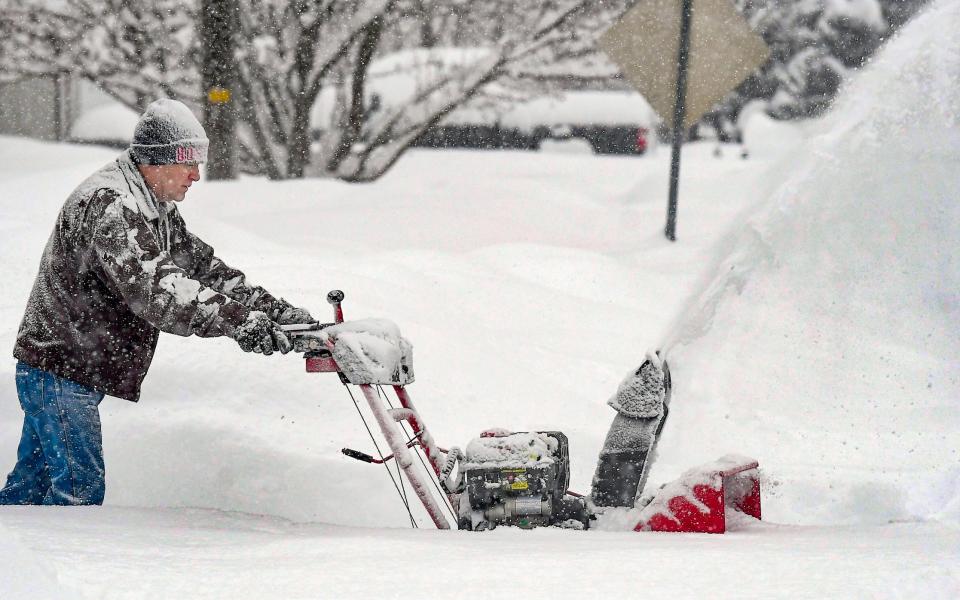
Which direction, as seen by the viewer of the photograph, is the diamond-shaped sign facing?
facing away from the viewer

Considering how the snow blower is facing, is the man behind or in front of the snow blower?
behind

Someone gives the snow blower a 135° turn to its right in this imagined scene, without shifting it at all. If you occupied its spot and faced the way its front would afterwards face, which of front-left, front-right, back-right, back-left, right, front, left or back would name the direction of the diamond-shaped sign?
back-right

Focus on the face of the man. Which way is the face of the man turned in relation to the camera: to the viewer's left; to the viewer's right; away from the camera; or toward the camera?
to the viewer's right

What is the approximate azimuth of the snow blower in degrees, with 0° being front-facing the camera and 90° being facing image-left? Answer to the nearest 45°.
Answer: approximately 270°

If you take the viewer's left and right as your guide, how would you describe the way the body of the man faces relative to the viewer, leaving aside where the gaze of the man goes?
facing to the right of the viewer

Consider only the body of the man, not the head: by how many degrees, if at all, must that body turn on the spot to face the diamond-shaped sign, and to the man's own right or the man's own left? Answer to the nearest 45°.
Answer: approximately 45° to the man's own left

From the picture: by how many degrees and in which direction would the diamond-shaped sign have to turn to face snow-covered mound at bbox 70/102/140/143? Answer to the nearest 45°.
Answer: approximately 45° to its left
